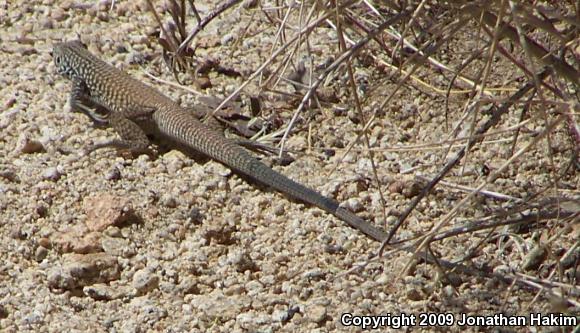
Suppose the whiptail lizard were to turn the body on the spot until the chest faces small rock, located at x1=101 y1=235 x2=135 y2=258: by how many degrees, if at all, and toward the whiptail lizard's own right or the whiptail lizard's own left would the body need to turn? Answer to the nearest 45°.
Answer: approximately 135° to the whiptail lizard's own left

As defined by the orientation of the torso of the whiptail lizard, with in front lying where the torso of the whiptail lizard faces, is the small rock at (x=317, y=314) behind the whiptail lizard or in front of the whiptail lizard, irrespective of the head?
behind

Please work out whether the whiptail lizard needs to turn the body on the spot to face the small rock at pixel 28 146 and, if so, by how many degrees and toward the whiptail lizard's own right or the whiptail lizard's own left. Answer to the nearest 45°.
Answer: approximately 90° to the whiptail lizard's own left

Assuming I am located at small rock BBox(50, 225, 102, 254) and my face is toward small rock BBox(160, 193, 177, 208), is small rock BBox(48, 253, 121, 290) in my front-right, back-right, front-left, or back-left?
back-right

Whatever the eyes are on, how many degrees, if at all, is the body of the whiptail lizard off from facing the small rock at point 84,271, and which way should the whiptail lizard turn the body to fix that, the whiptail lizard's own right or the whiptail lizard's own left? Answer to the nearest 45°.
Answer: approximately 135° to the whiptail lizard's own left

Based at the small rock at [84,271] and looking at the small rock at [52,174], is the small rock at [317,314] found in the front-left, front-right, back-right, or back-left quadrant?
back-right

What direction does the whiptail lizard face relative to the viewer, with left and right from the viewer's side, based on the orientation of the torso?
facing away from the viewer and to the left of the viewer

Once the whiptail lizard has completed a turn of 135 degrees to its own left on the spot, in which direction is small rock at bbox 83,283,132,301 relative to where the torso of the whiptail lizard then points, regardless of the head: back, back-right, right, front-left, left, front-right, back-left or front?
front

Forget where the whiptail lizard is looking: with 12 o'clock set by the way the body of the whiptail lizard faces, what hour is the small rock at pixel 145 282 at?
The small rock is roughly at 7 o'clock from the whiptail lizard.

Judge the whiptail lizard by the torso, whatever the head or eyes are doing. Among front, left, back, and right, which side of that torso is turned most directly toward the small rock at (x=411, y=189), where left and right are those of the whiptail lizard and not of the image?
back
